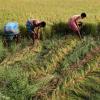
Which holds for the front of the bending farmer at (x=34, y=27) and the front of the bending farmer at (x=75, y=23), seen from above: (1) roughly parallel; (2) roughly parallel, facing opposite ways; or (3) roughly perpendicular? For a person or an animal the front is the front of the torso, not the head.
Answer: roughly parallel
